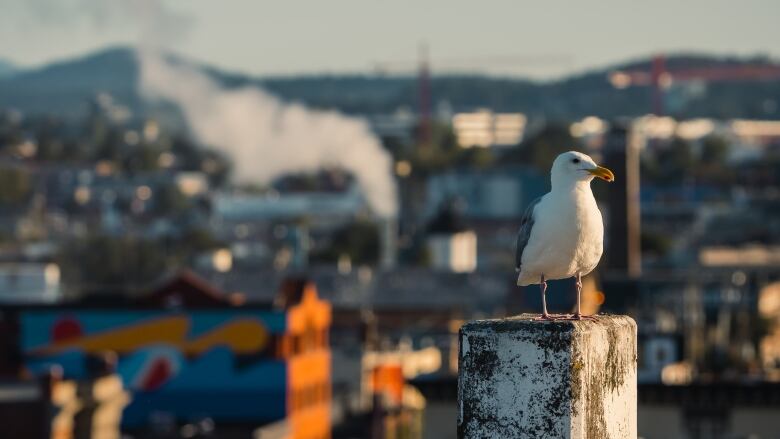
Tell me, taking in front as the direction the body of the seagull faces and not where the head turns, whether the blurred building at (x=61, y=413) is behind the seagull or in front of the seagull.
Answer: behind

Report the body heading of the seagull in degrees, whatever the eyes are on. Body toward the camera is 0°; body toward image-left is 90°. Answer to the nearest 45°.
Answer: approximately 315°
